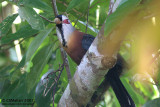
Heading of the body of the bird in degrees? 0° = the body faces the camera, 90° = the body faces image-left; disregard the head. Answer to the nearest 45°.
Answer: approximately 45°
